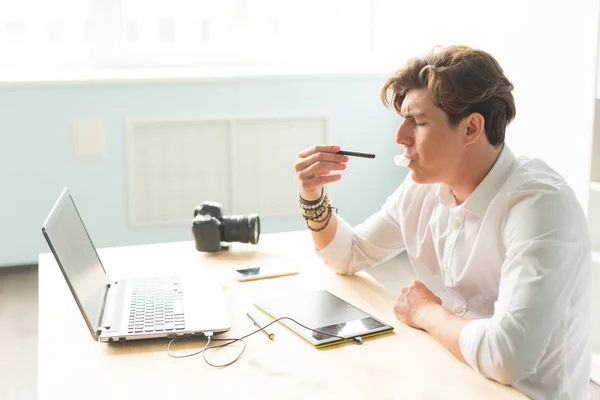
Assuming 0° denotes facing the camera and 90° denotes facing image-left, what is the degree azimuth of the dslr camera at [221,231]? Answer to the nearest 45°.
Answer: approximately 270°

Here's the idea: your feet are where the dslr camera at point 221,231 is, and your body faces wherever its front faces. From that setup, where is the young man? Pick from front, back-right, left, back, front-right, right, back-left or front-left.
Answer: front-right

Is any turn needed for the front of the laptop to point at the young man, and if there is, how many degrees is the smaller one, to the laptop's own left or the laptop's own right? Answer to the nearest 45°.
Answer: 0° — it already faces them

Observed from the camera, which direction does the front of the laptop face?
facing to the right of the viewer

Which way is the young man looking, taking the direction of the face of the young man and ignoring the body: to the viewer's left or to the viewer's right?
to the viewer's left

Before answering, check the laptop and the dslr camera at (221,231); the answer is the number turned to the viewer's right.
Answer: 2
